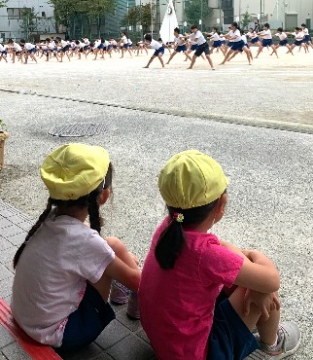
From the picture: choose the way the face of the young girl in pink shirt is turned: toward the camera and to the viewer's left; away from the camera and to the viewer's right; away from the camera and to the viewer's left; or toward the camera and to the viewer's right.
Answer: away from the camera and to the viewer's right

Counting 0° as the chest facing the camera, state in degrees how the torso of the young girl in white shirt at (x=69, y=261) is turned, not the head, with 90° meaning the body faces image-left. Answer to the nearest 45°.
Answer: approximately 225°

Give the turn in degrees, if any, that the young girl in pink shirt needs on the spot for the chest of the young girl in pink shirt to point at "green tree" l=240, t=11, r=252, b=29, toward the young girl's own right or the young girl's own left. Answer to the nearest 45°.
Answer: approximately 45° to the young girl's own left

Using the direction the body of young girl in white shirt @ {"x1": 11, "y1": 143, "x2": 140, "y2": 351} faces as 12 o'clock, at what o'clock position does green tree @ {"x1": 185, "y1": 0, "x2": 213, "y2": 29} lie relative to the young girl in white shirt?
The green tree is roughly at 11 o'clock from the young girl in white shirt.

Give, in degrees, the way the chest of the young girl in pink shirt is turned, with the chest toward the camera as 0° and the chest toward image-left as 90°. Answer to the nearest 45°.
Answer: approximately 225°

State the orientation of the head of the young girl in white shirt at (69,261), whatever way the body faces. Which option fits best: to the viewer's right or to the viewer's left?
to the viewer's right

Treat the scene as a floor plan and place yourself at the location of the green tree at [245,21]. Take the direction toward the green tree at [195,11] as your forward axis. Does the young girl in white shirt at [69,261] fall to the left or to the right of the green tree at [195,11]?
left
